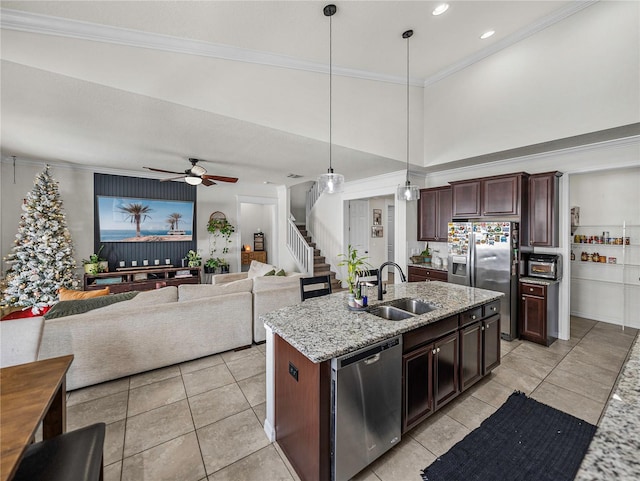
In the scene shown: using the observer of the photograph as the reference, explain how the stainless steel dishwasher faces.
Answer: facing the viewer and to the right of the viewer

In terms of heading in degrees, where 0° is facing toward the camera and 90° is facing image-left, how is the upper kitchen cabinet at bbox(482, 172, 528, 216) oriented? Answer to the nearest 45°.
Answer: approximately 45°

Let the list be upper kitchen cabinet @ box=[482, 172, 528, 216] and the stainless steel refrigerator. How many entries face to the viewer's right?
0

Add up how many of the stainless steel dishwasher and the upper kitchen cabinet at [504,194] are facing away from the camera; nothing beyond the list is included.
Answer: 0

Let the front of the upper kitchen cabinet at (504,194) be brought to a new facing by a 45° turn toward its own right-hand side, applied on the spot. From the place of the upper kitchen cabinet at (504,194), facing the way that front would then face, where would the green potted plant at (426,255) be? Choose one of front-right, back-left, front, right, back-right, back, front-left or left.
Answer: front-right

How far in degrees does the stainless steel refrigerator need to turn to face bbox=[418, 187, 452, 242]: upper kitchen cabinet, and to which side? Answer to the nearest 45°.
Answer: approximately 90° to its right

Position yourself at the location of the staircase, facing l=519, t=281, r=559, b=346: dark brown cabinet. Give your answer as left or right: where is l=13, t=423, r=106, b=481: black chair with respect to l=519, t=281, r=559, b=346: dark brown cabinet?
right

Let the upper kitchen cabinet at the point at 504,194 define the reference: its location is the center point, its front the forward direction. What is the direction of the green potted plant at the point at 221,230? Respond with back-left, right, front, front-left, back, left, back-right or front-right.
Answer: front-right

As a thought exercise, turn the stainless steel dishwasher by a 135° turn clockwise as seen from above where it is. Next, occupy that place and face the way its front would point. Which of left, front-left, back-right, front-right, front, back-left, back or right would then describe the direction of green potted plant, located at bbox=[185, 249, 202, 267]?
front-right
